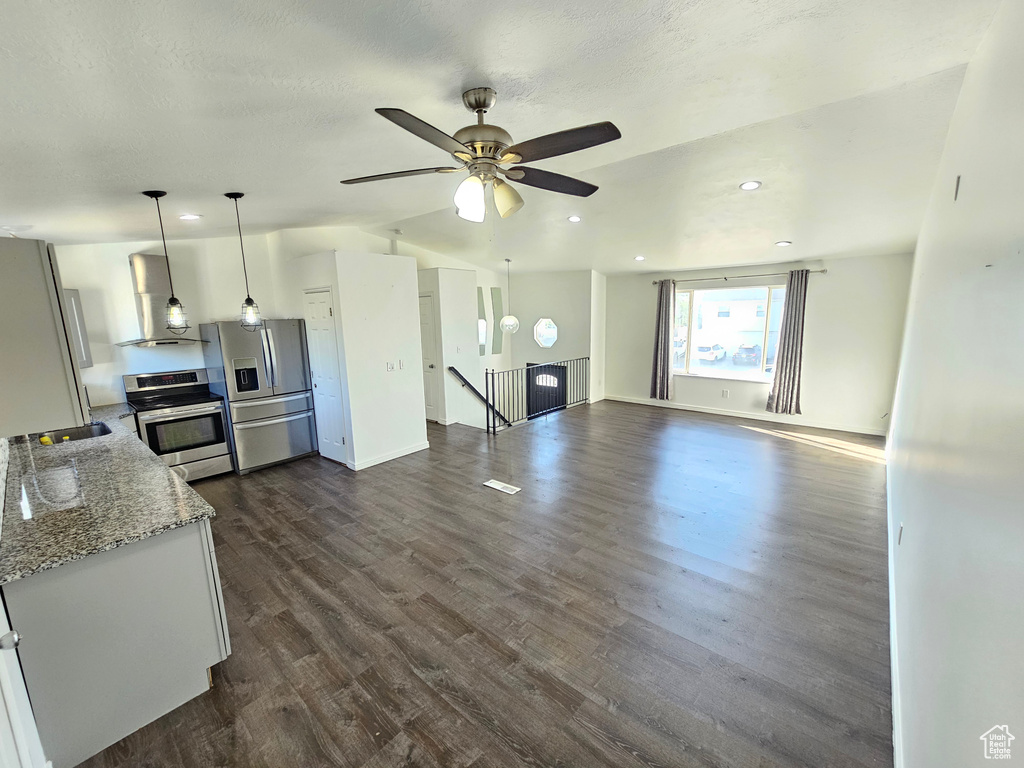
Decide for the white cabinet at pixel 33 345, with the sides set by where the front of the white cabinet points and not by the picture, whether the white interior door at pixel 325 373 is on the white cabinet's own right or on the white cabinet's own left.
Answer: on the white cabinet's own left

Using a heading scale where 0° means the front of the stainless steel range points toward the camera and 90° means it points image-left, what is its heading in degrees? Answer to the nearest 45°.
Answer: approximately 0°

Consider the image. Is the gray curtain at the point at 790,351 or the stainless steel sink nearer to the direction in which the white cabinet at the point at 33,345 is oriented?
the gray curtain

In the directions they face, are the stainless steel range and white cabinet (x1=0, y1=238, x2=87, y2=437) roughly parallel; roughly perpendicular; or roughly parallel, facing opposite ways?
roughly perpendicular

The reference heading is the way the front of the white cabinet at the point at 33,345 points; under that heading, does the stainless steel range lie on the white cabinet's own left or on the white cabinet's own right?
on the white cabinet's own left

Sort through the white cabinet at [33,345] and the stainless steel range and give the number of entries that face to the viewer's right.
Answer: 1

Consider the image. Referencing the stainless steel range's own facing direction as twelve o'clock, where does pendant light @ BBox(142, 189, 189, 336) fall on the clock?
The pendant light is roughly at 12 o'clock from the stainless steel range.

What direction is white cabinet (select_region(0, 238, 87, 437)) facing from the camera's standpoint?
to the viewer's right

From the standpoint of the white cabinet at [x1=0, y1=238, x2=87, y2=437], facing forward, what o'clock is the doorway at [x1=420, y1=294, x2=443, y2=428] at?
The doorway is roughly at 11 o'clock from the white cabinet.
